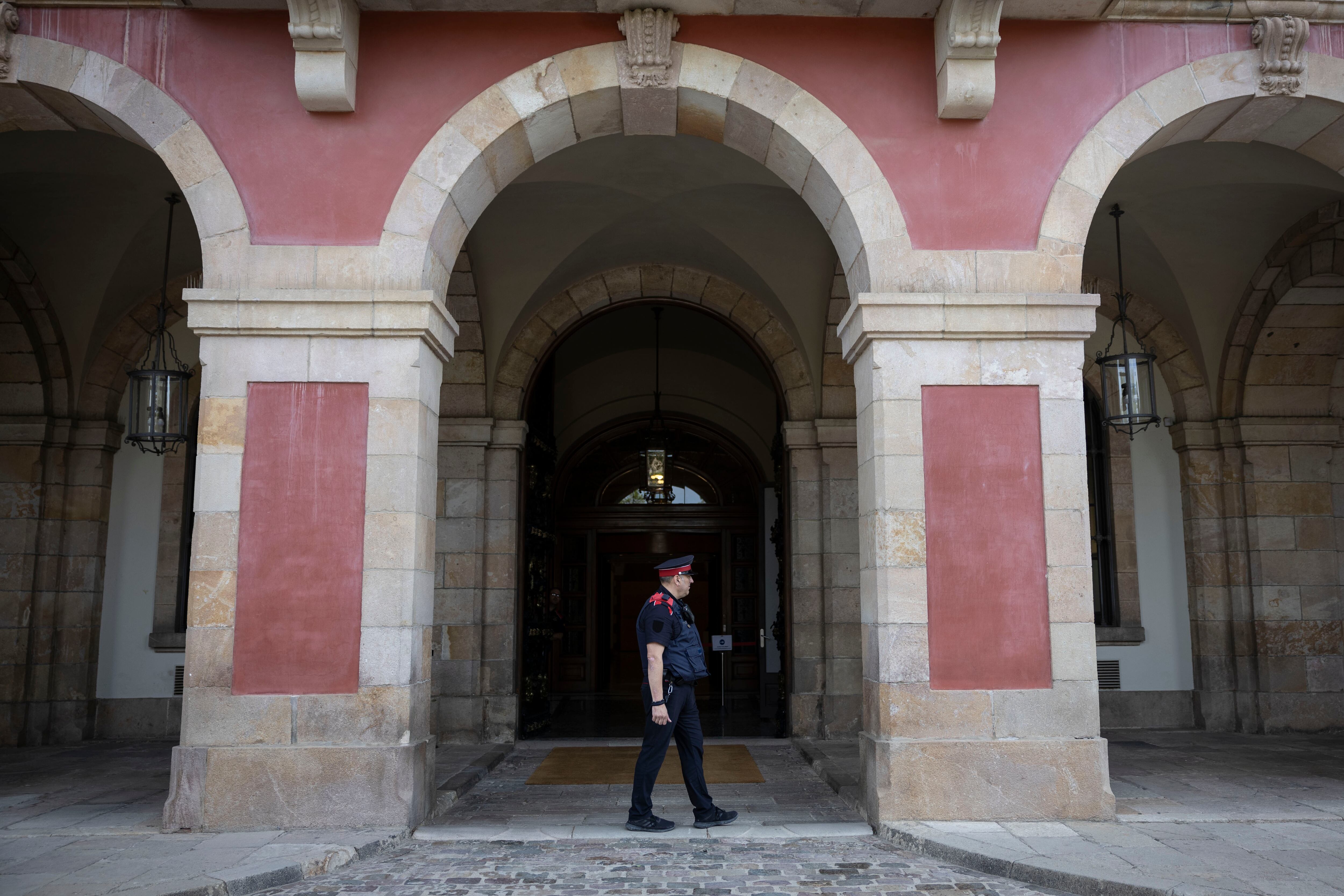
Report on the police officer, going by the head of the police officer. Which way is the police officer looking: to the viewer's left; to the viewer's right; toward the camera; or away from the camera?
to the viewer's right

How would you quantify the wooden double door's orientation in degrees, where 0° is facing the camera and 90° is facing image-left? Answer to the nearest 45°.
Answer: approximately 0°

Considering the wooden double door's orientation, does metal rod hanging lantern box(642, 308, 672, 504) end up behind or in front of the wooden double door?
in front

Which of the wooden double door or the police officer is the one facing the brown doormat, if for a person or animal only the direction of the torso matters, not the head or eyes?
the wooden double door

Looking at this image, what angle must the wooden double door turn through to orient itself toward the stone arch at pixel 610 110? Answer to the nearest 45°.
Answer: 0° — it already faces it

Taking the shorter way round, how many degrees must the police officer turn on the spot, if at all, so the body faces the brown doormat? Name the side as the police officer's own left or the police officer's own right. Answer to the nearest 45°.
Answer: approximately 90° to the police officer's own left

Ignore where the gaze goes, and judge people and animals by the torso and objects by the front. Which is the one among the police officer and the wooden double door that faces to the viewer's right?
the police officer

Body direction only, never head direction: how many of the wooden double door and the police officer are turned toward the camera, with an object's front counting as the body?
1

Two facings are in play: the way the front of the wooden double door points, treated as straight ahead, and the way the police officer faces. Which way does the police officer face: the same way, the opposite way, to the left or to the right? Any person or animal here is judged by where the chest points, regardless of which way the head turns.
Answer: to the left

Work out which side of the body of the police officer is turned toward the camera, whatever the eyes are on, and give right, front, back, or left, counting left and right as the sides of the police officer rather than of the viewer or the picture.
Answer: right
